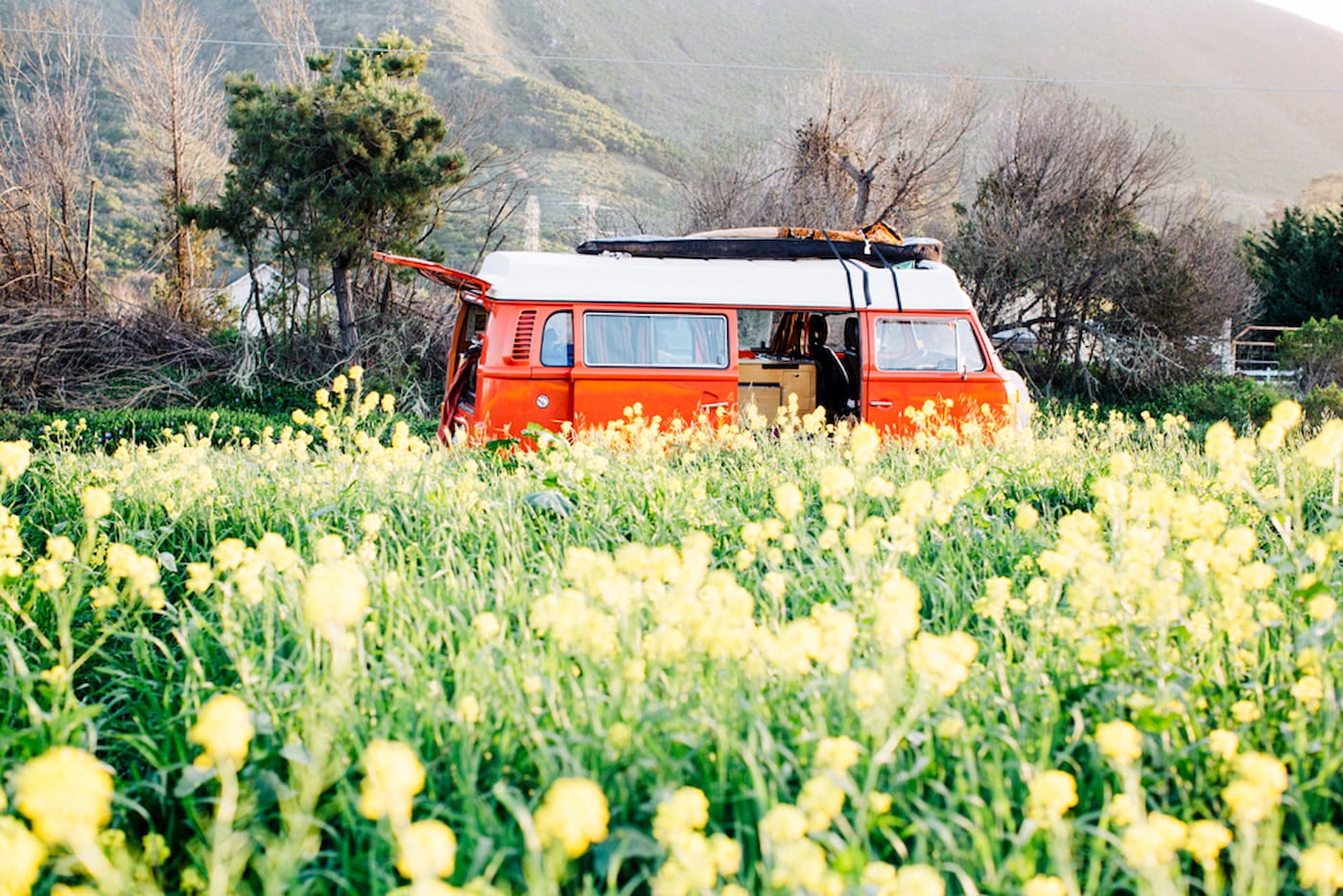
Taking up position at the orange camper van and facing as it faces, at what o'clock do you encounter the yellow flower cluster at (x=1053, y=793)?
The yellow flower cluster is roughly at 3 o'clock from the orange camper van.

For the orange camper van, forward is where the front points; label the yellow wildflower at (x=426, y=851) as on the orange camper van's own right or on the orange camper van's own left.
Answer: on the orange camper van's own right

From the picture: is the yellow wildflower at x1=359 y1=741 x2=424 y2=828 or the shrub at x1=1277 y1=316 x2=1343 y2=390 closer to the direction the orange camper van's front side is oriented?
the shrub

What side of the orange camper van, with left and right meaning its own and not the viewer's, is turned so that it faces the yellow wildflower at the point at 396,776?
right

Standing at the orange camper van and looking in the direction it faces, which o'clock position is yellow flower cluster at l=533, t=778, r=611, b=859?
The yellow flower cluster is roughly at 3 o'clock from the orange camper van.

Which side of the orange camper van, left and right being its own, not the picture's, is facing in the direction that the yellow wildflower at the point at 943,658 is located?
right

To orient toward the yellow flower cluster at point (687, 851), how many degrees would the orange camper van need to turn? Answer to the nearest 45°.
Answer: approximately 90° to its right

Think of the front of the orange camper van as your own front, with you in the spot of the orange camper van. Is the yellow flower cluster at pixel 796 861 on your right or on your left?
on your right

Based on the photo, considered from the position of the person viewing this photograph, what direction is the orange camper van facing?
facing to the right of the viewer

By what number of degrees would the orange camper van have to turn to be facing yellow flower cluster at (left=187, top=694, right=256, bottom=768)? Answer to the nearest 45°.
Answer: approximately 90° to its right

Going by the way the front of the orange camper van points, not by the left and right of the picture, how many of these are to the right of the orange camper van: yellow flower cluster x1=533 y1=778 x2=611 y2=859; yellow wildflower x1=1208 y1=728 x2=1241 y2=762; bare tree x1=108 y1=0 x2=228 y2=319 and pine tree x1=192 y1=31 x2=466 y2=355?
2
